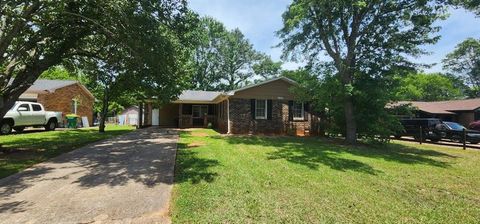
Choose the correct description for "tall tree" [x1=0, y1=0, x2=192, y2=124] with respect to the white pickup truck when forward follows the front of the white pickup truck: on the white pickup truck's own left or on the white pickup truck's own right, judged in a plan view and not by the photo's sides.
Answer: on the white pickup truck's own left

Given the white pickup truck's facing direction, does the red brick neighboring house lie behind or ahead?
behind

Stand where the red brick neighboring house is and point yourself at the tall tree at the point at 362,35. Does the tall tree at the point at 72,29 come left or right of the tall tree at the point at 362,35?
right

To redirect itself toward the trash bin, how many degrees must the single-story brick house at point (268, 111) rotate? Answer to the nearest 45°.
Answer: approximately 90° to its right

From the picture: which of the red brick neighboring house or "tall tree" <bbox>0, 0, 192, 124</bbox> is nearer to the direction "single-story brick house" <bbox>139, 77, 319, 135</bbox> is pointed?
the tall tree

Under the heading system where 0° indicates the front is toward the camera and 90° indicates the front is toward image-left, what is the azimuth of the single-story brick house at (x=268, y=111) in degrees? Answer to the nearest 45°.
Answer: approximately 0°

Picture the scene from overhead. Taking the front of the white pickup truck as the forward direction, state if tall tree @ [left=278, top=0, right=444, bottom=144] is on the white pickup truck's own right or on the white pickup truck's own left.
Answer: on the white pickup truck's own left

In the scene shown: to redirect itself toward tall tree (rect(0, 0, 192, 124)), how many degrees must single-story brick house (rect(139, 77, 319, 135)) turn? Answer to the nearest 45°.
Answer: approximately 45° to its right
